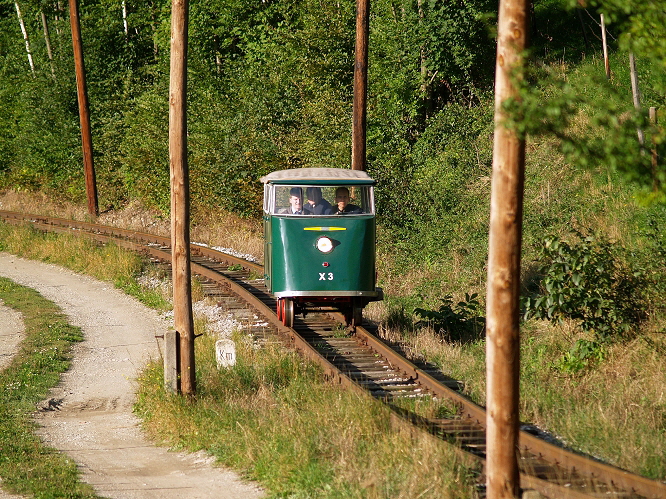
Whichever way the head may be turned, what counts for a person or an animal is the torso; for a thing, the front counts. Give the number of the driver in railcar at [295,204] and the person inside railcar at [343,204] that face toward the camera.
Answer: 2

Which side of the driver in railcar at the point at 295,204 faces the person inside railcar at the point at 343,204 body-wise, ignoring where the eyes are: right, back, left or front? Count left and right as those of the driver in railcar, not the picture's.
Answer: left

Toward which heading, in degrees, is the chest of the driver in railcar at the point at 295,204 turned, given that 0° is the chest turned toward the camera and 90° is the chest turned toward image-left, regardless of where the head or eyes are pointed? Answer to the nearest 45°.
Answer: approximately 0°

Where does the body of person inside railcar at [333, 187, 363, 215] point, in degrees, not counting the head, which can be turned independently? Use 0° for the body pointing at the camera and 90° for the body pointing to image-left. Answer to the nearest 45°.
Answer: approximately 0°

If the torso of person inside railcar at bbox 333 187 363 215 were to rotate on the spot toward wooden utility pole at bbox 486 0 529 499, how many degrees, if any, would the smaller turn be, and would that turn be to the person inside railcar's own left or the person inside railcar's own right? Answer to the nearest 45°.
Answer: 0° — they already face it

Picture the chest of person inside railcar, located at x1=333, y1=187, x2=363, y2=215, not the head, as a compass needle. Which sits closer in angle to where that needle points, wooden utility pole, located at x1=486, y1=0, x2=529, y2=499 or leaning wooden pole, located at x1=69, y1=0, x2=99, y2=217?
the wooden utility pole

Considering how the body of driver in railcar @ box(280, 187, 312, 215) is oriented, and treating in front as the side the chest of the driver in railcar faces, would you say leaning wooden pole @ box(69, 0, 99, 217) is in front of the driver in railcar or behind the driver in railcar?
behind
